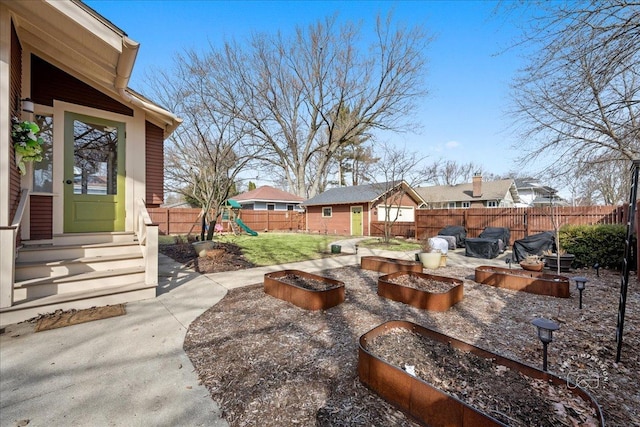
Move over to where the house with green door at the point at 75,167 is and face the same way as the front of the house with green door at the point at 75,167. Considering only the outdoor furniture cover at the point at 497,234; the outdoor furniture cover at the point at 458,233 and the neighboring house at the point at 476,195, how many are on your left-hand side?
3

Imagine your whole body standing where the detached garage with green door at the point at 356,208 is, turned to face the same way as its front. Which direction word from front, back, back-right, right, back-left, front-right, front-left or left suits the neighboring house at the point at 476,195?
left

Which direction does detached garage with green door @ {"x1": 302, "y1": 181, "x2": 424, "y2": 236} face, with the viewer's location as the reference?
facing the viewer and to the right of the viewer

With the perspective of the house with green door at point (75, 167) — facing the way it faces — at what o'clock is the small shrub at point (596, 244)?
The small shrub is roughly at 10 o'clock from the house with green door.

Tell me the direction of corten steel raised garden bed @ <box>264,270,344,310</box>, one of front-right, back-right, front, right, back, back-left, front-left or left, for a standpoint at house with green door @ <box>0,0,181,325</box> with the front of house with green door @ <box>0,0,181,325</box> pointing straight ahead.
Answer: front-left

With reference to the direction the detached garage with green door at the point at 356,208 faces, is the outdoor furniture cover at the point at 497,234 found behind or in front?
in front

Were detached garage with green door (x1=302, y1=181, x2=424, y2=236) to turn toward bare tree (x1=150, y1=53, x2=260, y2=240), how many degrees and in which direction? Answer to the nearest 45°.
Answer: approximately 90° to its right

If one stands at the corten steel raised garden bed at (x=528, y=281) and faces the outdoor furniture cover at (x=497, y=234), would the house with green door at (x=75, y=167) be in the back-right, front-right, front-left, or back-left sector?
back-left

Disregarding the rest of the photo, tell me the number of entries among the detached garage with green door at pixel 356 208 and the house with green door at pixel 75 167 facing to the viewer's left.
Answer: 0

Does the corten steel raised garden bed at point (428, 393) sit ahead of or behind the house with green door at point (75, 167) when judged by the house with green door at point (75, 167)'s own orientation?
ahead
